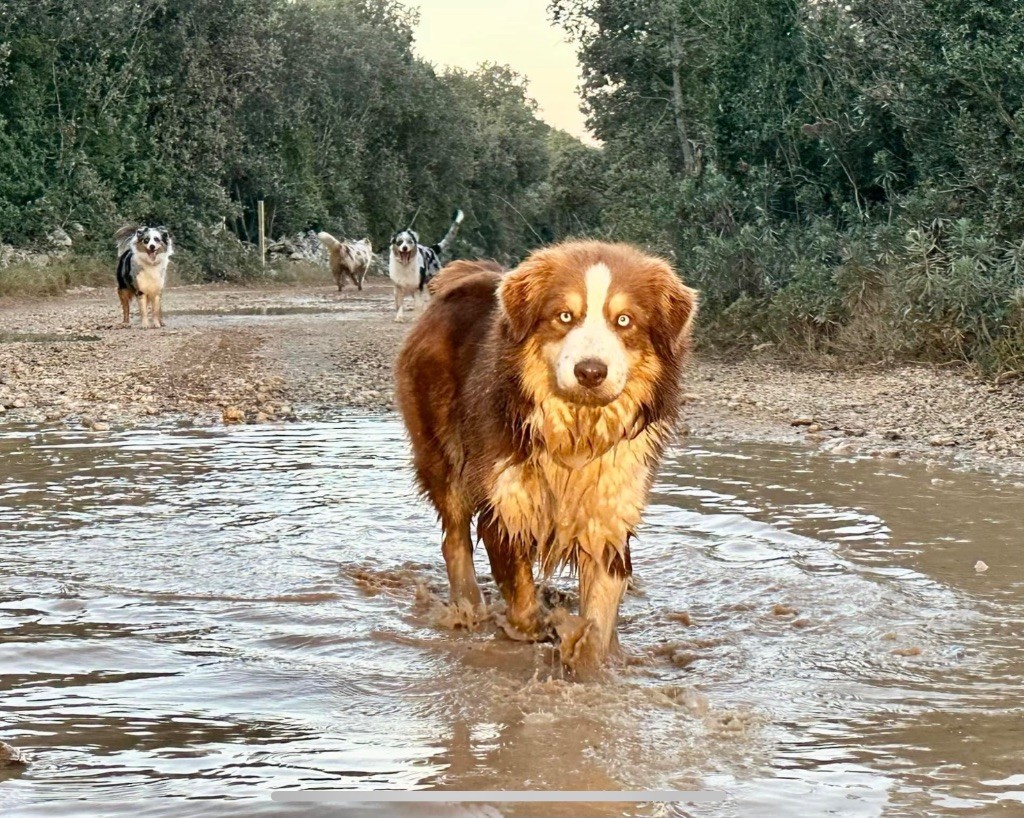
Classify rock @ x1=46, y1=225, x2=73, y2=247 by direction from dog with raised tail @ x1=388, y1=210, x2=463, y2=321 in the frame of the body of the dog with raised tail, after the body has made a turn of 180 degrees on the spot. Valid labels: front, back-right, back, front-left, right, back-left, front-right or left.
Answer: left

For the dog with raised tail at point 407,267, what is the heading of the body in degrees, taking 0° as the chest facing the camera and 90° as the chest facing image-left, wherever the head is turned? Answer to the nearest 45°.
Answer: approximately 45°

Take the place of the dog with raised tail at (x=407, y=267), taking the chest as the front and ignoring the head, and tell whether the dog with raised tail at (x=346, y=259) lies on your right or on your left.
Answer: on your right

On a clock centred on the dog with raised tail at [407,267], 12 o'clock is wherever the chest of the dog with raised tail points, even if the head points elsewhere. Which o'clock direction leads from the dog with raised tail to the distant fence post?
The distant fence post is roughly at 4 o'clock from the dog with raised tail.

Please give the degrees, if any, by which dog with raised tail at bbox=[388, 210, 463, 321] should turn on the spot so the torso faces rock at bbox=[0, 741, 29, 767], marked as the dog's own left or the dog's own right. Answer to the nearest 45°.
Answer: approximately 45° to the dog's own left

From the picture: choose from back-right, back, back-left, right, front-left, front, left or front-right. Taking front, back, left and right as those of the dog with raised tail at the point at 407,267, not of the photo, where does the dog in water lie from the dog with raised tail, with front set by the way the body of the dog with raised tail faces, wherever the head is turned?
front-left
